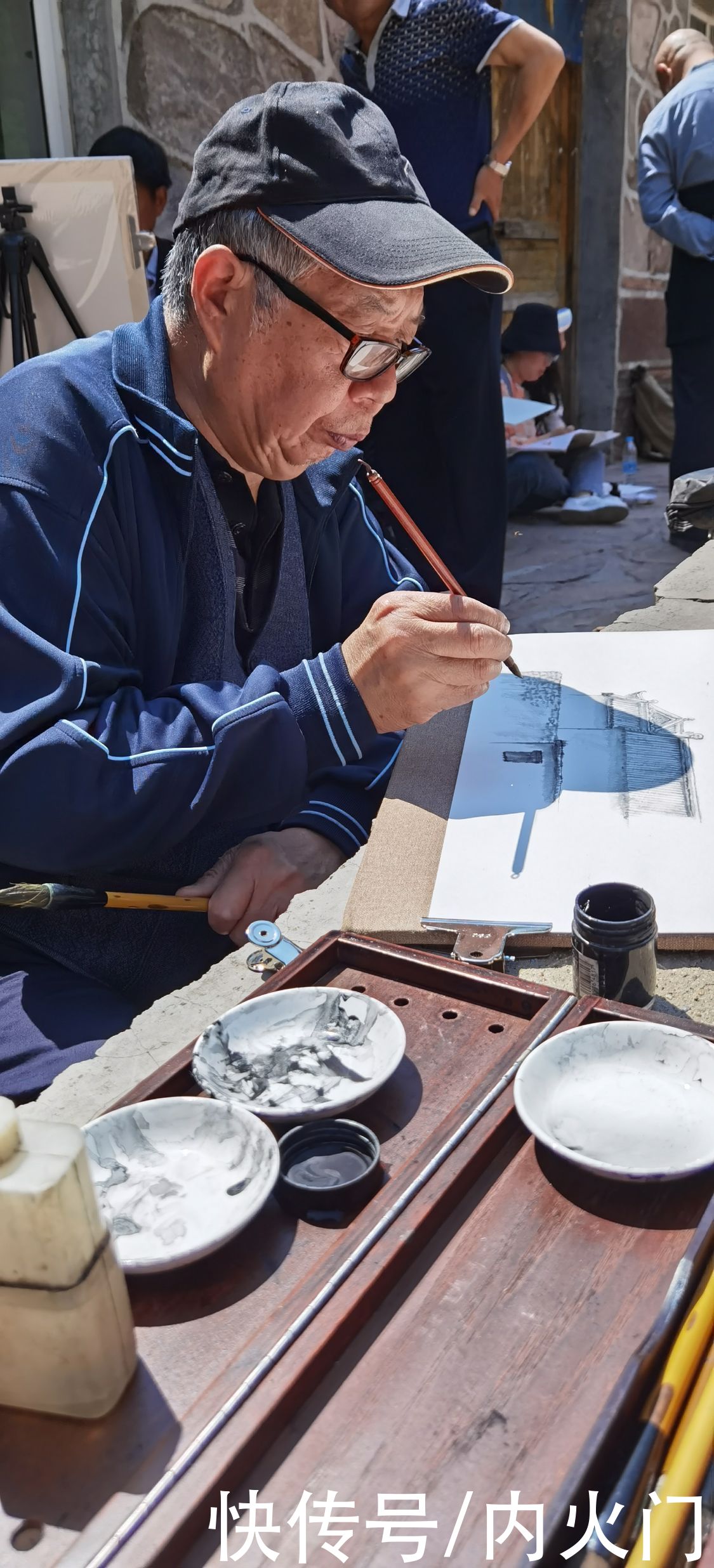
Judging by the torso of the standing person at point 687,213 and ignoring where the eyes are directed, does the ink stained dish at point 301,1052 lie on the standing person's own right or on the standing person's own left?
on the standing person's own left

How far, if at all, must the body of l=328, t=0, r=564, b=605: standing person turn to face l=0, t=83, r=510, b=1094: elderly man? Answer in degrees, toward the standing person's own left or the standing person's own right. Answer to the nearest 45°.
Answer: approximately 45° to the standing person's own left

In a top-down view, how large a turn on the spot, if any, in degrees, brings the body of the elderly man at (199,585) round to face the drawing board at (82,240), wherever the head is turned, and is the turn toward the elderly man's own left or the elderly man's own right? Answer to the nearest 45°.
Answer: approximately 135° to the elderly man's own left

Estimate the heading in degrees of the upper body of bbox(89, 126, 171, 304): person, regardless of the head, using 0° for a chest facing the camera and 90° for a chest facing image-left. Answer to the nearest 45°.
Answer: approximately 45°

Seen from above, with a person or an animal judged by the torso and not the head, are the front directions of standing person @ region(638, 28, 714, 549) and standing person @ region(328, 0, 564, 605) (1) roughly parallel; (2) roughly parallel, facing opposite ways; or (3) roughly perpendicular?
roughly perpendicular

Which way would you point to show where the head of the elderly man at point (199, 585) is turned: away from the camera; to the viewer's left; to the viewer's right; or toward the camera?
to the viewer's right

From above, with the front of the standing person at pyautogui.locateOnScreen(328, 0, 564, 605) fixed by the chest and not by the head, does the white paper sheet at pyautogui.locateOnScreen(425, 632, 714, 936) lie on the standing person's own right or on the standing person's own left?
on the standing person's own left
